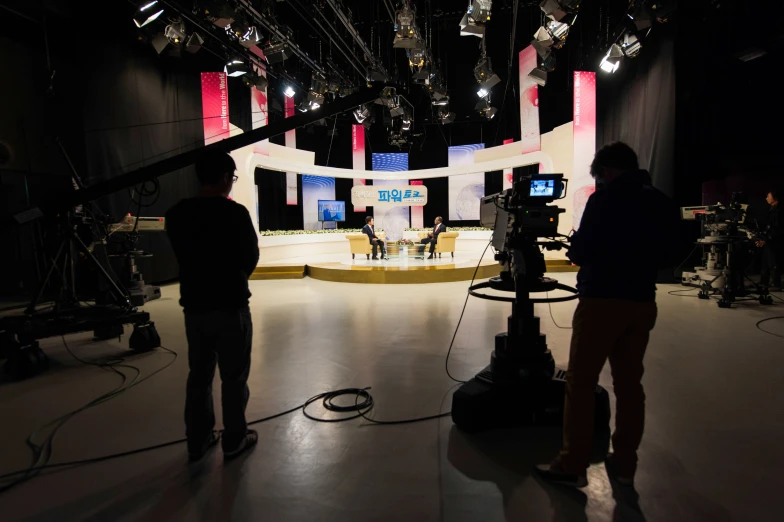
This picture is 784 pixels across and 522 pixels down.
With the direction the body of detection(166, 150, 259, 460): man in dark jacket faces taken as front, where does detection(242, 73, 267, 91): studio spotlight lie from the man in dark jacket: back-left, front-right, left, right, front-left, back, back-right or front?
front-left

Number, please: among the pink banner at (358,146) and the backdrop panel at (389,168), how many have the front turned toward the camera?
2

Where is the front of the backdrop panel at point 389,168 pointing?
toward the camera

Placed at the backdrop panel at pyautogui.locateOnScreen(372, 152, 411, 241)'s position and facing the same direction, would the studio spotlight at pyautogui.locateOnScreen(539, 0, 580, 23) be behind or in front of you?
in front

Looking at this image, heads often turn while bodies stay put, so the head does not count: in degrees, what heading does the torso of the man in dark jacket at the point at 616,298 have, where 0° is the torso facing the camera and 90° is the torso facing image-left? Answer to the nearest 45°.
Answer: approximately 135°

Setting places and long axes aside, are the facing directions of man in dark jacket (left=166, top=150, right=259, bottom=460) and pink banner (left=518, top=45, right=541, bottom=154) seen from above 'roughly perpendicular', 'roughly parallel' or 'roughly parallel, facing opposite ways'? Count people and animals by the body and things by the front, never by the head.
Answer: roughly parallel, facing opposite ways

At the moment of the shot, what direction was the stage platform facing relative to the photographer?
facing the viewer

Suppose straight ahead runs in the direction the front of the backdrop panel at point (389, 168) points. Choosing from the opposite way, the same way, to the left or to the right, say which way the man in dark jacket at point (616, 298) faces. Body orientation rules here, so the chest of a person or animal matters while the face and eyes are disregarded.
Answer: the opposite way

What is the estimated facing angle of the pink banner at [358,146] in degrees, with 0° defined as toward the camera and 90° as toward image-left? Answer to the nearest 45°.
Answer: approximately 0°

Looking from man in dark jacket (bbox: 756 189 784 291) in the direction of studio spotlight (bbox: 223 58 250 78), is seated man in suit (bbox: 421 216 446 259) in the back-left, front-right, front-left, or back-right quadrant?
front-right

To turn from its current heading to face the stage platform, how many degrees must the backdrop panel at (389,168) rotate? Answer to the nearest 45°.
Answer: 0° — it already faces it

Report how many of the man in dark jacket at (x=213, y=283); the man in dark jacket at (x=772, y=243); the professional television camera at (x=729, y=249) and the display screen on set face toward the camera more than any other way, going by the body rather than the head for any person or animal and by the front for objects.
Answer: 1

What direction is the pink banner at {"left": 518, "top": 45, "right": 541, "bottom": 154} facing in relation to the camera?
toward the camera

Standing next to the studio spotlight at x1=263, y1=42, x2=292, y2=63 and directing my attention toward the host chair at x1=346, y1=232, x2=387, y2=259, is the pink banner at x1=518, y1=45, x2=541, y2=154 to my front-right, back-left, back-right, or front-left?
front-right

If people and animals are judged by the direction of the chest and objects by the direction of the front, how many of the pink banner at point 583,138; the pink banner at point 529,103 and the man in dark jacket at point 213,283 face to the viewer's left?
0
